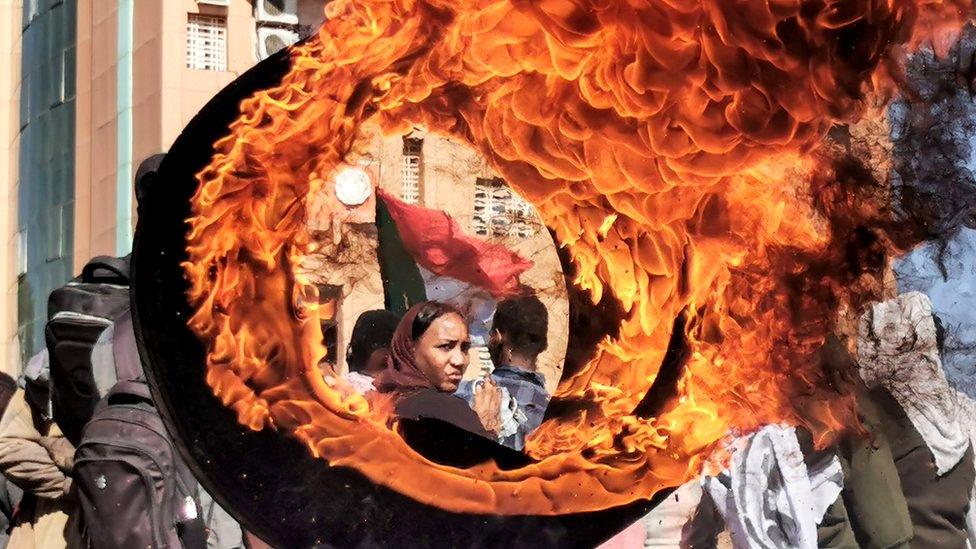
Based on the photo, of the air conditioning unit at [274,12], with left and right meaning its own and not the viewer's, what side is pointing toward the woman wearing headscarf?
front

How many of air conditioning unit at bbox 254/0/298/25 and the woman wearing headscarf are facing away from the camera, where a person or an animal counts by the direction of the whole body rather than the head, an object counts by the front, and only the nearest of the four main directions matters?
0

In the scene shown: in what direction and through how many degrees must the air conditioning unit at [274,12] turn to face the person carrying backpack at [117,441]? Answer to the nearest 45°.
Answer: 0° — it already faces them

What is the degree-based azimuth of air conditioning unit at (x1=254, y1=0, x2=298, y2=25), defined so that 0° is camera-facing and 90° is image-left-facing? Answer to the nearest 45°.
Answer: approximately 0°

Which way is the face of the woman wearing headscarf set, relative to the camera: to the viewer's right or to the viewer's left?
to the viewer's right
